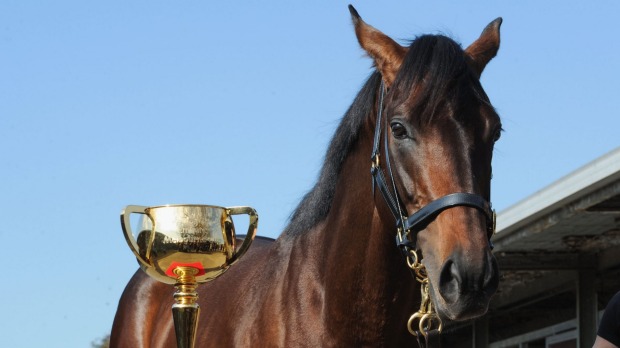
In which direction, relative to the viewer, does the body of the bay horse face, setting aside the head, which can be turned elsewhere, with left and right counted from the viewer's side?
facing the viewer and to the right of the viewer
